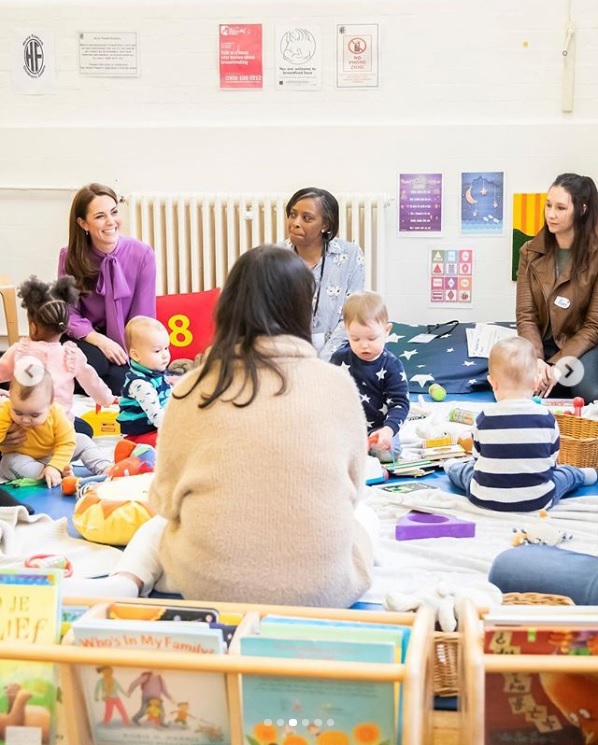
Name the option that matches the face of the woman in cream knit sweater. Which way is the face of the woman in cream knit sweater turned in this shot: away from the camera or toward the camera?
away from the camera

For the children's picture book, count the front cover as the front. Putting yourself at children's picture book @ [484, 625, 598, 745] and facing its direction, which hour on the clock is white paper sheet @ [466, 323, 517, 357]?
The white paper sheet is roughly at 6 o'clock from the children's picture book.

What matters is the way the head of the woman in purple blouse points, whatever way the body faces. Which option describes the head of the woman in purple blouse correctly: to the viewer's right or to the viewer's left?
to the viewer's right

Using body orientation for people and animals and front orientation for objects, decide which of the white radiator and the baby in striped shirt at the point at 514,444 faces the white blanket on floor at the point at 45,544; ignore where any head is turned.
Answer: the white radiator

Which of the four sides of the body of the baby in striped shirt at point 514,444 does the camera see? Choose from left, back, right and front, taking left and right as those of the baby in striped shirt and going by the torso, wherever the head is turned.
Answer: back

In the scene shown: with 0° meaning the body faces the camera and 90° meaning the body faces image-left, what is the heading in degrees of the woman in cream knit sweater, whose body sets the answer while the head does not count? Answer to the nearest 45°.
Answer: approximately 180°

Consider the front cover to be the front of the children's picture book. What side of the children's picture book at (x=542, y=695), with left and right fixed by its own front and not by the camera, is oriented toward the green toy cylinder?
back

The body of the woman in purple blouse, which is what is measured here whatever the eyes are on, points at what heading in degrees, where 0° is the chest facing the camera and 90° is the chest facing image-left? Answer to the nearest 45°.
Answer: approximately 315°

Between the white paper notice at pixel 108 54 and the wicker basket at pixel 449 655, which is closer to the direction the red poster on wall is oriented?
the wicker basket
